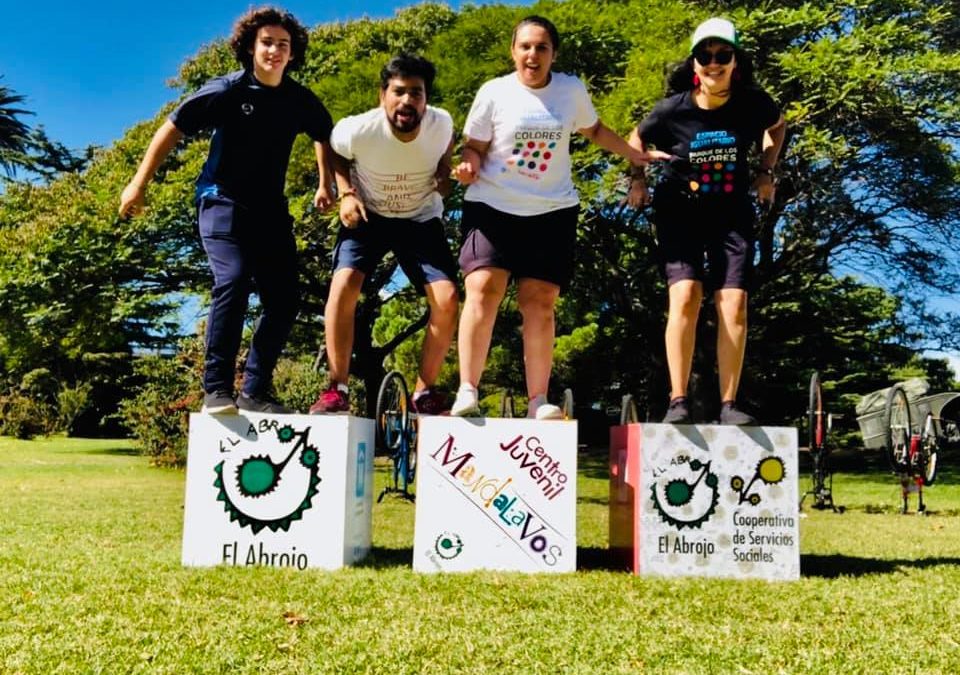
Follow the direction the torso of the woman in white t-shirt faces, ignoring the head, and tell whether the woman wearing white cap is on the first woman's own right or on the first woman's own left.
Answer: on the first woman's own left

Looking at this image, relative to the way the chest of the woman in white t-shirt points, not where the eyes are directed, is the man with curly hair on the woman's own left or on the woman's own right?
on the woman's own right

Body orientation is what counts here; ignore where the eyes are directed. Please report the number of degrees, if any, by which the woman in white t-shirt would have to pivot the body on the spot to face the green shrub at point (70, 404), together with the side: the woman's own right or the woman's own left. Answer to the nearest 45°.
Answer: approximately 135° to the woman's own right

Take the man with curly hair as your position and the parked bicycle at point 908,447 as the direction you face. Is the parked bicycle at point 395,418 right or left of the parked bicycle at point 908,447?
left

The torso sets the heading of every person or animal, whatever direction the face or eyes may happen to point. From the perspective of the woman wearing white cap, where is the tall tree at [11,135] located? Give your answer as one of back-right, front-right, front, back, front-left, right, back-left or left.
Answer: back-right

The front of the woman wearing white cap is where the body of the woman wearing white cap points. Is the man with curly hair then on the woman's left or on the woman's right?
on the woman's right

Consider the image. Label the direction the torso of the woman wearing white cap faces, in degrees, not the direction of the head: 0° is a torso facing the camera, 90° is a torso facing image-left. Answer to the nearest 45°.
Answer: approximately 0°

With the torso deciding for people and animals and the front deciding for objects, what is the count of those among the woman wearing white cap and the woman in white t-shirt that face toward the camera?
2

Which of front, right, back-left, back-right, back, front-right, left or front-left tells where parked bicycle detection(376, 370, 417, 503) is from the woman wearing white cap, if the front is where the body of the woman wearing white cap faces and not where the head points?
back-right
